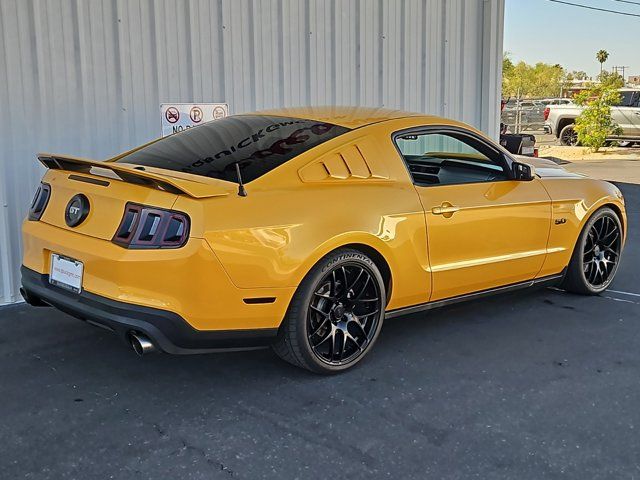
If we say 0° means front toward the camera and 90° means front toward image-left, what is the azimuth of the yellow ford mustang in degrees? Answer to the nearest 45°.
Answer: approximately 225°

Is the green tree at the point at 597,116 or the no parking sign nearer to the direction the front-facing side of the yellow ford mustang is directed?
the green tree

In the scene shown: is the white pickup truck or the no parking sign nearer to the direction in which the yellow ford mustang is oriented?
the white pickup truck

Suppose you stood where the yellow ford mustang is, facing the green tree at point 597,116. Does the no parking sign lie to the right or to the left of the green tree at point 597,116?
left

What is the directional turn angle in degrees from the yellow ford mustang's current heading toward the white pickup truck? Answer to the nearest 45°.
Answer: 0° — it already faces it

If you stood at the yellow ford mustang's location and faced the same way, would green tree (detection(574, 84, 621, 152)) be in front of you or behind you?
in front
